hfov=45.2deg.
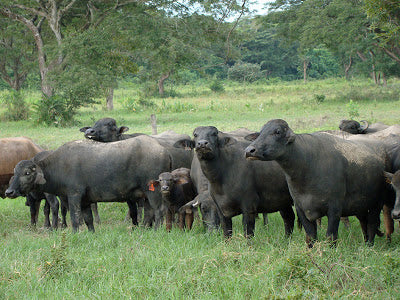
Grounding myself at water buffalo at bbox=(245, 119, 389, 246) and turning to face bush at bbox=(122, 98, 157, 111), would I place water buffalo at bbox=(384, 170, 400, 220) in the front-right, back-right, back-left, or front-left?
back-right

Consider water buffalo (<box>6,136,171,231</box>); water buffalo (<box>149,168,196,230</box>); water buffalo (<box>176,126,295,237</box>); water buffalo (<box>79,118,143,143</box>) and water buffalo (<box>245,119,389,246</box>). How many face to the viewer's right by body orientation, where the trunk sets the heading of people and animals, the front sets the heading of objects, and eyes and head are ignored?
0

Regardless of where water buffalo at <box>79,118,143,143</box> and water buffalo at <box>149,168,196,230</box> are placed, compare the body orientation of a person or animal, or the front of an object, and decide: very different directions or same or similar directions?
same or similar directions

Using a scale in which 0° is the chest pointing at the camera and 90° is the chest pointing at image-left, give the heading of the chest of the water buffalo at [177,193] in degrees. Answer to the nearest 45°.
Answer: approximately 45°

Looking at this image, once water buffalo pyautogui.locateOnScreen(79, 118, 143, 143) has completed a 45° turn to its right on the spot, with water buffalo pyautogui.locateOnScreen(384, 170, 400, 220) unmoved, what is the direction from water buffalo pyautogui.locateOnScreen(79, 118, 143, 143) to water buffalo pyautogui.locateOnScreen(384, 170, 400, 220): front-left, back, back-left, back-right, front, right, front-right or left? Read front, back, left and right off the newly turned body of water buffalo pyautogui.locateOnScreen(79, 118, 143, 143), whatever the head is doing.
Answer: back-left

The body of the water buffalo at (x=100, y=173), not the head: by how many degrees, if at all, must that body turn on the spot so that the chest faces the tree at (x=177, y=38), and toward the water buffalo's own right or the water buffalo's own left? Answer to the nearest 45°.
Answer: approximately 90° to the water buffalo's own right

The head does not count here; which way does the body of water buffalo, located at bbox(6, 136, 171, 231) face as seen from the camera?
to the viewer's left

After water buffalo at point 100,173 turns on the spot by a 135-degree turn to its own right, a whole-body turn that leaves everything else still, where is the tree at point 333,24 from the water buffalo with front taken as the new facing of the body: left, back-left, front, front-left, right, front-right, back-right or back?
front

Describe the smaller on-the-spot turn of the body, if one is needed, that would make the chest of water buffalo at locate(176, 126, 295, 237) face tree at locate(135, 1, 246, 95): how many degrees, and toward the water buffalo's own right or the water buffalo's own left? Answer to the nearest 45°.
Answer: approximately 135° to the water buffalo's own right

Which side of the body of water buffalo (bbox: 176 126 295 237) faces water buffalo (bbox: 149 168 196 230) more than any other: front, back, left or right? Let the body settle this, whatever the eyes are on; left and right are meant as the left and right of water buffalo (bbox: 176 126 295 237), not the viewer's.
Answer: right

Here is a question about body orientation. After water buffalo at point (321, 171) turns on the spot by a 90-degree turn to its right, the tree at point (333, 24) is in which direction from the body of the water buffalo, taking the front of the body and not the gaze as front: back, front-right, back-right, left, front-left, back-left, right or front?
front-right

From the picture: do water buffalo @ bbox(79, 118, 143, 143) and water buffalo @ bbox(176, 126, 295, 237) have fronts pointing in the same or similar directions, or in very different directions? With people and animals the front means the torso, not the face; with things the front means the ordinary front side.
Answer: same or similar directions

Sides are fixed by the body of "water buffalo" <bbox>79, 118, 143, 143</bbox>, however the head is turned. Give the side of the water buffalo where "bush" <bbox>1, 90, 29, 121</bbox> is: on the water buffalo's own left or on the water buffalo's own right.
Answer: on the water buffalo's own right

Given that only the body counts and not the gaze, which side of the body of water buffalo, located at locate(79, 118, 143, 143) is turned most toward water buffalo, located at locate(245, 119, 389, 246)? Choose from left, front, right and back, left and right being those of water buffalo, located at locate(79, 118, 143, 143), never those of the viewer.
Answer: left

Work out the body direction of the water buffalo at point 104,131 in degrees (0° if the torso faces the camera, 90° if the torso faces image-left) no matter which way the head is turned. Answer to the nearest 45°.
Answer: approximately 45°

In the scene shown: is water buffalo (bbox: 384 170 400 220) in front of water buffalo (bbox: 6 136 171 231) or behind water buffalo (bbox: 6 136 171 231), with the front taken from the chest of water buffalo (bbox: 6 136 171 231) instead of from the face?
behind

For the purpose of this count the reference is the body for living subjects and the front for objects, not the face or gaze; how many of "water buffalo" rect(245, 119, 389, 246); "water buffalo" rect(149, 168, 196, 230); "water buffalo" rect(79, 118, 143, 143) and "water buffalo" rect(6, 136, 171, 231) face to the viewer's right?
0
